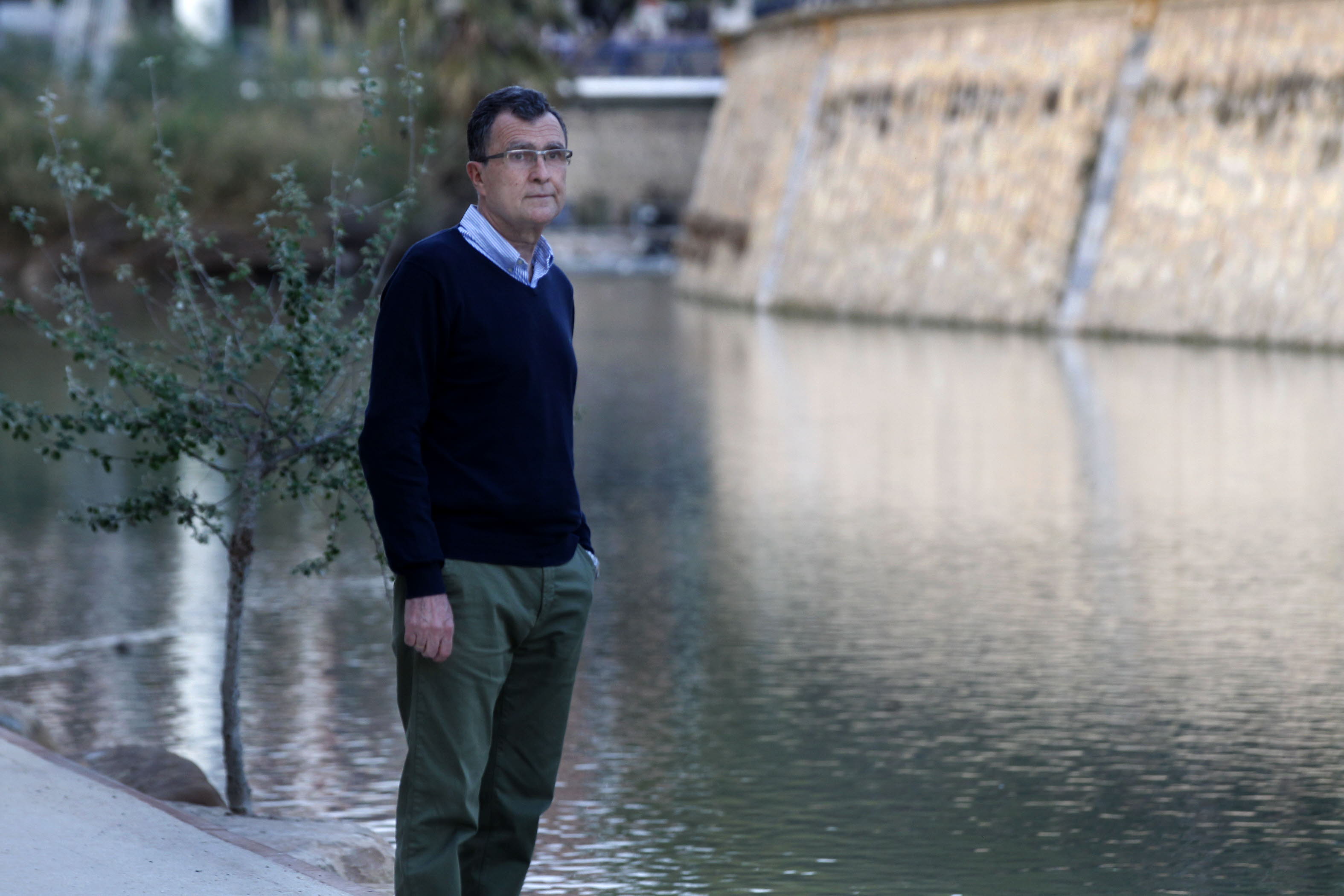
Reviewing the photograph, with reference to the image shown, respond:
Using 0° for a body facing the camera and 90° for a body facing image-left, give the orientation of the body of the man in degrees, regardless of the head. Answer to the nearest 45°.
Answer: approximately 315°

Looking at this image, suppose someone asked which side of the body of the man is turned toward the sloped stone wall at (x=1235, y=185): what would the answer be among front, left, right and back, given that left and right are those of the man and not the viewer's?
left

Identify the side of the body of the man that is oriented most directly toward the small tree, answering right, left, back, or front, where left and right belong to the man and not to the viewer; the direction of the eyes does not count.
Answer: back
